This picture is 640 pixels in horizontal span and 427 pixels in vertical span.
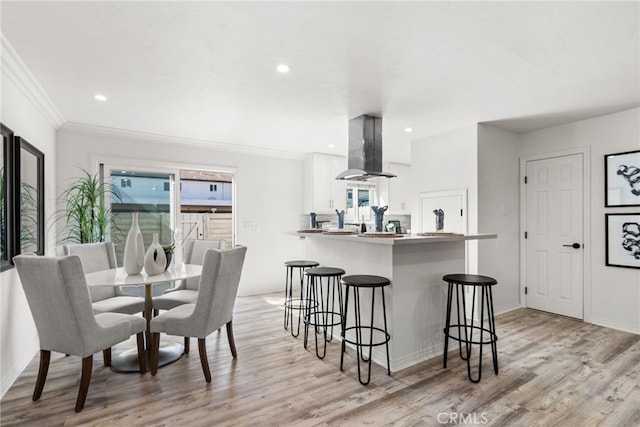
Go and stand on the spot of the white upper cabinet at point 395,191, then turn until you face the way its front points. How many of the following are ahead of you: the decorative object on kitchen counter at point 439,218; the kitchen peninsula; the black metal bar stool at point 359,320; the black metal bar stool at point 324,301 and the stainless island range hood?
5

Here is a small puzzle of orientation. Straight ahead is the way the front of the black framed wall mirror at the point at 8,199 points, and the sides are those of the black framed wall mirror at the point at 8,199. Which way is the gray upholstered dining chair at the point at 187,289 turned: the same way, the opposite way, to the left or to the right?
the opposite way

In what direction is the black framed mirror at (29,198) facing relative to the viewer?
to the viewer's right

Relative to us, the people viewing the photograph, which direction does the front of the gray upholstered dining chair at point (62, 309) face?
facing away from the viewer and to the right of the viewer

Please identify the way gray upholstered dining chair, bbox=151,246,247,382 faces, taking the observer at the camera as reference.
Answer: facing away from the viewer and to the left of the viewer

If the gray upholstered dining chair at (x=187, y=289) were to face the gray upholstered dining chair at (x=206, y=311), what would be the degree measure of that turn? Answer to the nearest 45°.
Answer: approximately 45° to its left

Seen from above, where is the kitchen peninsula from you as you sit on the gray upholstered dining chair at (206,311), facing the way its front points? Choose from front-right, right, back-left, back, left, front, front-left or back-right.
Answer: back-right

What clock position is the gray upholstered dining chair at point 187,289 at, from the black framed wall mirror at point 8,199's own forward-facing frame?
The gray upholstered dining chair is roughly at 12 o'clock from the black framed wall mirror.

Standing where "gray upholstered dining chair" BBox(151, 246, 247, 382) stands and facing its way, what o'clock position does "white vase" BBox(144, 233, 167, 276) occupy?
The white vase is roughly at 12 o'clock from the gray upholstered dining chair.
